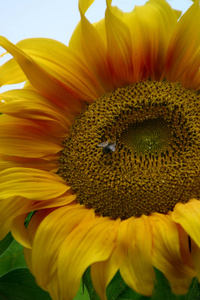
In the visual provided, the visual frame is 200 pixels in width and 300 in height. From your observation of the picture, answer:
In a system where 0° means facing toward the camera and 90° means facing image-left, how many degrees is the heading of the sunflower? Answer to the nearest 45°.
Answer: approximately 0°
